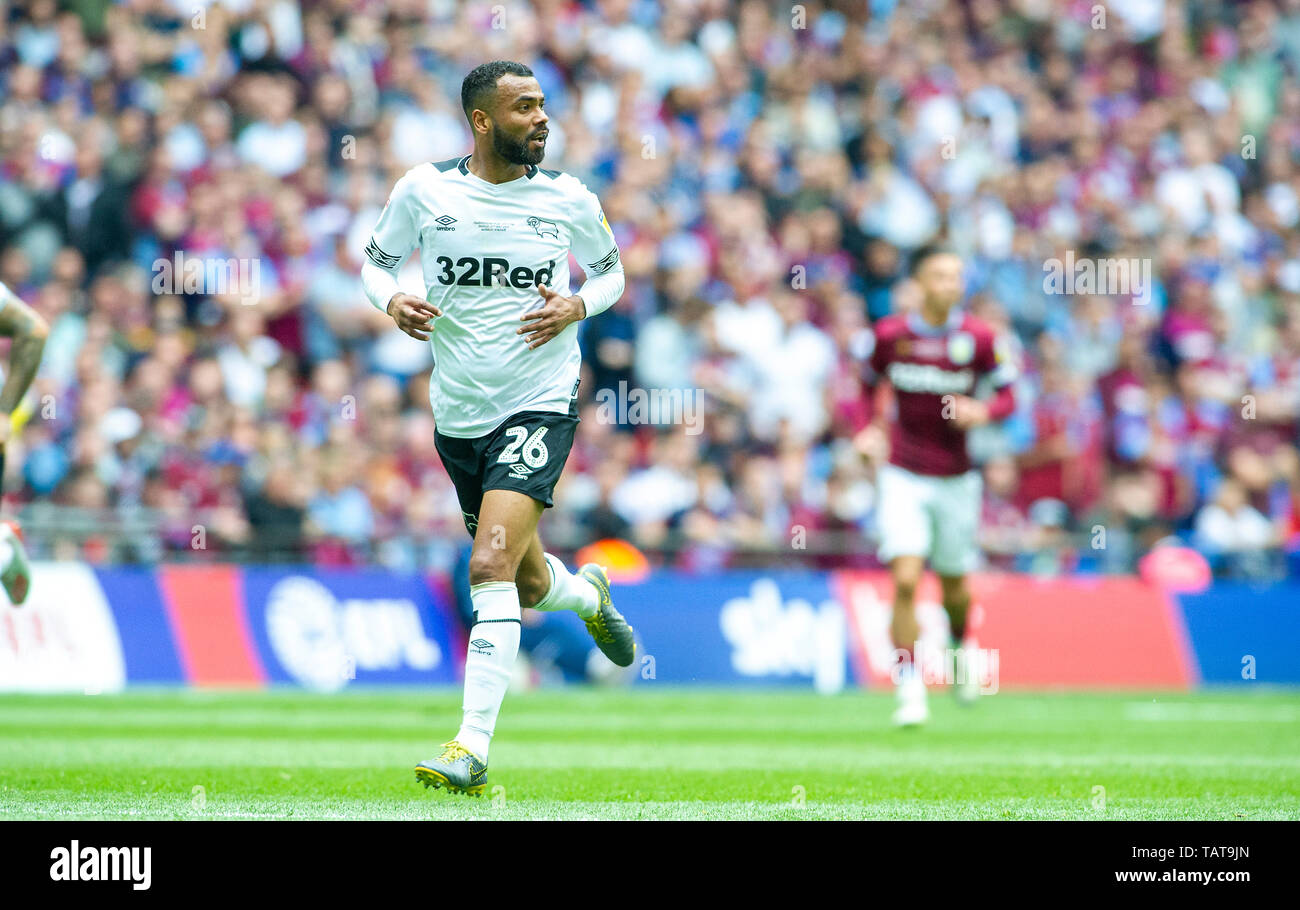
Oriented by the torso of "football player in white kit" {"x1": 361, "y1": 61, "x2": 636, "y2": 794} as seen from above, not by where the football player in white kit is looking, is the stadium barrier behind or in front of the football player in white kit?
behind

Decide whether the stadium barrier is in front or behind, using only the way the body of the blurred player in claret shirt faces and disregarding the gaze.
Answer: behind

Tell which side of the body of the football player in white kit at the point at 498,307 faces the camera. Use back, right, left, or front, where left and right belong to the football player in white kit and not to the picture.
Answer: front

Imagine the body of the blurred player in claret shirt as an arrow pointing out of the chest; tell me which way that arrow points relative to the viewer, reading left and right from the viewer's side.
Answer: facing the viewer

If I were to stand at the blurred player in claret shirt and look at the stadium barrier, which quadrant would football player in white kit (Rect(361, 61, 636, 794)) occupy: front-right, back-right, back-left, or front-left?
back-left

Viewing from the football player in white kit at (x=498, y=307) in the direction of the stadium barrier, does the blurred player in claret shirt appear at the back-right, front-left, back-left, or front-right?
front-right

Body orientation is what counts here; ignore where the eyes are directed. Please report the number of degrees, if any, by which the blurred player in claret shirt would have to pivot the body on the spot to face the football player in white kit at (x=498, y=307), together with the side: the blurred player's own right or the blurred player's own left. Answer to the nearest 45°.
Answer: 0° — they already face them

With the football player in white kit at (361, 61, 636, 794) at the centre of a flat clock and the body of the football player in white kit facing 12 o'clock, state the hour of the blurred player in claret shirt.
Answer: The blurred player in claret shirt is roughly at 7 o'clock from the football player in white kit.

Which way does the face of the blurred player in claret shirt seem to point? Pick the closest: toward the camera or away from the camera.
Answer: toward the camera

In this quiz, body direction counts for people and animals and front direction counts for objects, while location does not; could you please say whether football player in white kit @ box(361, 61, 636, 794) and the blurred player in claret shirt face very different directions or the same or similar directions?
same or similar directions

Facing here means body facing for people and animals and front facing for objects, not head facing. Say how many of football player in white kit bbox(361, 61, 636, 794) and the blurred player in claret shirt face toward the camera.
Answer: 2
